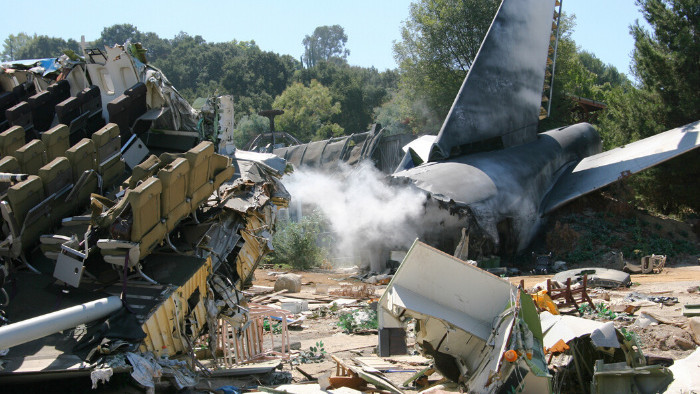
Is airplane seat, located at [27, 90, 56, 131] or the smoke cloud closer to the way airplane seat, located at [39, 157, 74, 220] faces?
the airplane seat

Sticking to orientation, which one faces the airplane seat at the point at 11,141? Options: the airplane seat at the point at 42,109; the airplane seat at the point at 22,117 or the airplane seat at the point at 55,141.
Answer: the airplane seat at the point at 55,141

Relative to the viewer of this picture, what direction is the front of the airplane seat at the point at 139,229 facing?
facing away from the viewer and to the left of the viewer

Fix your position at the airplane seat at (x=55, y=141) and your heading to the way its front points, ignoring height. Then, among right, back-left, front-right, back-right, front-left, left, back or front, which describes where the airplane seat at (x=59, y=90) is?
front-right

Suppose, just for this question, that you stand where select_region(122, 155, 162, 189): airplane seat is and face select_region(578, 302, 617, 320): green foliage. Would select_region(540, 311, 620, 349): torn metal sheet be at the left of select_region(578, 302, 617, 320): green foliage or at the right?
right

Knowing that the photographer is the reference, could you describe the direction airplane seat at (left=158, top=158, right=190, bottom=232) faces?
facing away from the viewer and to the left of the viewer

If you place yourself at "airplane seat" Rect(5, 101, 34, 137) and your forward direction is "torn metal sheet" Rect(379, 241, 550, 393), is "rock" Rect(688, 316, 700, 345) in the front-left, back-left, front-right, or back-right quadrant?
front-left
